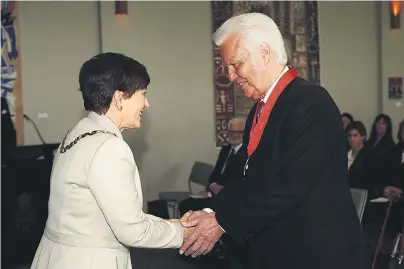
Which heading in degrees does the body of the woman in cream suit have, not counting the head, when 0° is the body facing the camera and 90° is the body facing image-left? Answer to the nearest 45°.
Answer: approximately 225°

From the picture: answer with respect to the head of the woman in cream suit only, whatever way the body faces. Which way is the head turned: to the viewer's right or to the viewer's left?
to the viewer's right

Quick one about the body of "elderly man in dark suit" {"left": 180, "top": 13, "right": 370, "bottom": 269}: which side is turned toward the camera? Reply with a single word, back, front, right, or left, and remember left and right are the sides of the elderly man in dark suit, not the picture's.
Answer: left

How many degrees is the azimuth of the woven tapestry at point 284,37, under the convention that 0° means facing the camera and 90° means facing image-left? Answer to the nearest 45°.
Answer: approximately 0°

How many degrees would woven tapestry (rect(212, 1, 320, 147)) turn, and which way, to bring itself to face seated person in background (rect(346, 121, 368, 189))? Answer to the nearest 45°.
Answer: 0° — it already faces them
